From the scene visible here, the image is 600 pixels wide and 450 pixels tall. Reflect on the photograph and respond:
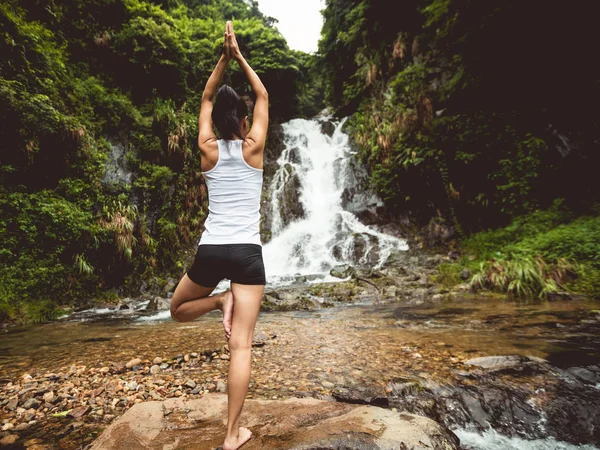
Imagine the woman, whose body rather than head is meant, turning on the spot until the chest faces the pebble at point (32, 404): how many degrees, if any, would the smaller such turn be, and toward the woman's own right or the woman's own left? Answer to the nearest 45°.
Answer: approximately 45° to the woman's own left

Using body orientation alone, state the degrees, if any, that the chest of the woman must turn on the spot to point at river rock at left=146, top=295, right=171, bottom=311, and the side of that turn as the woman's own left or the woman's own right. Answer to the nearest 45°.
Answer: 0° — they already face it

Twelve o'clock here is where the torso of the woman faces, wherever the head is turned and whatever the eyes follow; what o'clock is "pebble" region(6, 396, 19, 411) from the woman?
The pebble is roughly at 10 o'clock from the woman.

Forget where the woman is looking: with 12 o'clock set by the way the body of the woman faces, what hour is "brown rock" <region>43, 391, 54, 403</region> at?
The brown rock is roughly at 10 o'clock from the woman.

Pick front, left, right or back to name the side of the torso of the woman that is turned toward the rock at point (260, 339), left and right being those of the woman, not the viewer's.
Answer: front

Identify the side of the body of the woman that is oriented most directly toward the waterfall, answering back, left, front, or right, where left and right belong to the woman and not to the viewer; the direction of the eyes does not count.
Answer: front

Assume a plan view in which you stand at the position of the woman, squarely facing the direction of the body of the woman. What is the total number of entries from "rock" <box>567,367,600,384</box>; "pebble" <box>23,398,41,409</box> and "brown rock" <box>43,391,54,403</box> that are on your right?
1

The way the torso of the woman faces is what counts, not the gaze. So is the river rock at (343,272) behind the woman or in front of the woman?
in front

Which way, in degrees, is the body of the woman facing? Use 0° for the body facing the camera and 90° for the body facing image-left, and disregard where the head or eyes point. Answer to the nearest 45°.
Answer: approximately 180°

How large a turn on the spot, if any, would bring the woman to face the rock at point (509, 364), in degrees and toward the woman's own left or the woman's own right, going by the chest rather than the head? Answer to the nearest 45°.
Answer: approximately 90° to the woman's own right
